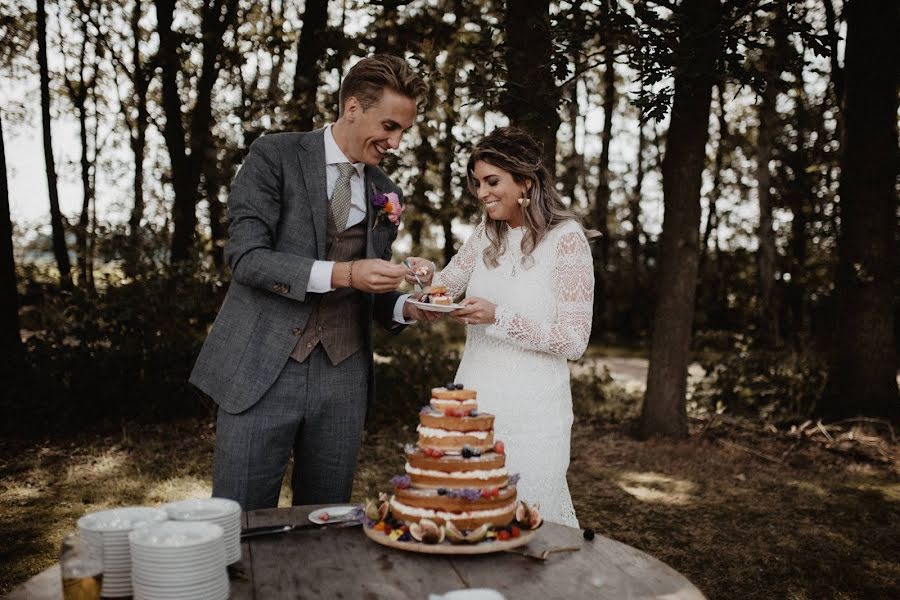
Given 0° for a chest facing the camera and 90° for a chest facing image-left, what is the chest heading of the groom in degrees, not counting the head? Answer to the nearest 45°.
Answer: approximately 315°

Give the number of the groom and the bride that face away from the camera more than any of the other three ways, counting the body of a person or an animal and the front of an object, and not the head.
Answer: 0

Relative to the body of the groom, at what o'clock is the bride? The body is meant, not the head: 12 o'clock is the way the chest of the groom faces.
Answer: The bride is roughly at 10 o'clock from the groom.

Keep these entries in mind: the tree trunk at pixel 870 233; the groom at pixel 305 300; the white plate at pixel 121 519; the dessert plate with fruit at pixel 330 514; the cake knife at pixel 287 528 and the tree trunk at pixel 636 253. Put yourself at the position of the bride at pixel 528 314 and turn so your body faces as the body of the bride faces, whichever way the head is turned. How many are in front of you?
4

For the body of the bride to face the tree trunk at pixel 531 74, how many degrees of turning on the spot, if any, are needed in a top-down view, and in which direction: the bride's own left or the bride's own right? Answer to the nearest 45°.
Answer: approximately 135° to the bride's own right

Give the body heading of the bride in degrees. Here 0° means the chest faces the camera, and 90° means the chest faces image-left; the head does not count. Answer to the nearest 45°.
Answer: approximately 45°

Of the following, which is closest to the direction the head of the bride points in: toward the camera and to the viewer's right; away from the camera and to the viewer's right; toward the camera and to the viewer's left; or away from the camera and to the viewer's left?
toward the camera and to the viewer's left

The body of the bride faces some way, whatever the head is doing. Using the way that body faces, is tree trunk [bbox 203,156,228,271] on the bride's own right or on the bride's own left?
on the bride's own right

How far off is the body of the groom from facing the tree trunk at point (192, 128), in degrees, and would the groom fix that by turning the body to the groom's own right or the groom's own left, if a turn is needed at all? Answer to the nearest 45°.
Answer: approximately 135° to the groom's own left

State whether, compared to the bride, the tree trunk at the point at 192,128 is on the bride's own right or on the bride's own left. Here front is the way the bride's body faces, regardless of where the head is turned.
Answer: on the bride's own right

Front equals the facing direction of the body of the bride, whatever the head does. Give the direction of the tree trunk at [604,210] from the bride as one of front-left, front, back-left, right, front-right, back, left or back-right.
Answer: back-right

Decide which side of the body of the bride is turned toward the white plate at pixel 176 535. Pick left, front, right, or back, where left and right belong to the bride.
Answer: front
